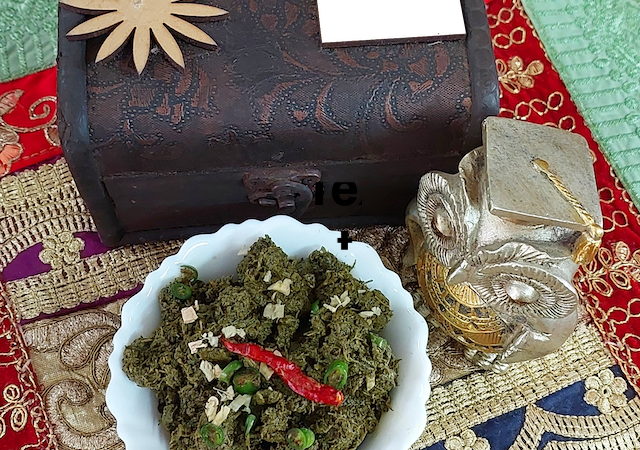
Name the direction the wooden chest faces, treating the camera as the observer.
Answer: facing the viewer

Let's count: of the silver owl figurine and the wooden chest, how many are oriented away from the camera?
0

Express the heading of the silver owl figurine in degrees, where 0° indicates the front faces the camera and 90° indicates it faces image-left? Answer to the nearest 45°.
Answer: approximately 45°
